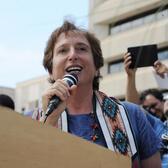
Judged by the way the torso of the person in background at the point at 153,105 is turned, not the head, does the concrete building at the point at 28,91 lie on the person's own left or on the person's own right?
on the person's own right

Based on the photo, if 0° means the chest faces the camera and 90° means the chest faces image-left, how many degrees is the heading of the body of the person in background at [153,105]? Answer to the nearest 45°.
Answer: approximately 45°

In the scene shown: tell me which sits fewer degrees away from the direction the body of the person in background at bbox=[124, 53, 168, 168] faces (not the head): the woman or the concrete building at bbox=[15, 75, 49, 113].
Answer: the woman

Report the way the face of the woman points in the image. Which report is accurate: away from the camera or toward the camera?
toward the camera

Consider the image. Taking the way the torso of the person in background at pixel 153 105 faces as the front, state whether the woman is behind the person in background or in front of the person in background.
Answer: in front
